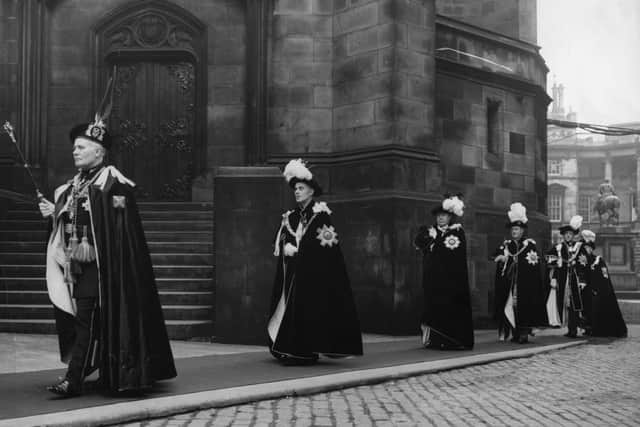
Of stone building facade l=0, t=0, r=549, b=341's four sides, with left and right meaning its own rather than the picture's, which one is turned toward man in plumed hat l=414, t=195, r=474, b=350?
front

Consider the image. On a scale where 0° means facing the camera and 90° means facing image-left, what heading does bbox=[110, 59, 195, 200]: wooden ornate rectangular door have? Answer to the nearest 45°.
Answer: approximately 0°

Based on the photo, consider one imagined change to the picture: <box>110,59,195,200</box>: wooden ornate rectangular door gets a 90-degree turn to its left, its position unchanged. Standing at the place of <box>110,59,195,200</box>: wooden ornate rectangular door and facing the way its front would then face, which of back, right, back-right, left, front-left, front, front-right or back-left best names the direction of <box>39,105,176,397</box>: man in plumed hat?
right

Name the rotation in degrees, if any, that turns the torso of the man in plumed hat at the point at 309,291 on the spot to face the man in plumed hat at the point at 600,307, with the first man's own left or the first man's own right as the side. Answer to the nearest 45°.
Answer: approximately 180°

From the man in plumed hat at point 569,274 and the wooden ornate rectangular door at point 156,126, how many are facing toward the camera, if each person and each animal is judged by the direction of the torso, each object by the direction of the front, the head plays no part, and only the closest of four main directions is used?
2

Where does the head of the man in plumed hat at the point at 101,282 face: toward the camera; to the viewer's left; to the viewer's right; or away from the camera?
to the viewer's left

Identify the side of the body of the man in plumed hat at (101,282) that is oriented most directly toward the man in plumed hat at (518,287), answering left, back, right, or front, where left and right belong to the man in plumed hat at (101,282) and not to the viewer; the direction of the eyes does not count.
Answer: back

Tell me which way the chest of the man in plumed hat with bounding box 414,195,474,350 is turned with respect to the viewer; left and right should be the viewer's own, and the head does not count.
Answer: facing the viewer and to the left of the viewer

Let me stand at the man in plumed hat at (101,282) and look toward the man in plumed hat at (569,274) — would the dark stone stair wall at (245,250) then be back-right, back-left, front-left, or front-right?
front-left

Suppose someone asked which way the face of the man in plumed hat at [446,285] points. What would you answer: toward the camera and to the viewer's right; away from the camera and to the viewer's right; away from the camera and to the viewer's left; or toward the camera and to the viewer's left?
toward the camera and to the viewer's left

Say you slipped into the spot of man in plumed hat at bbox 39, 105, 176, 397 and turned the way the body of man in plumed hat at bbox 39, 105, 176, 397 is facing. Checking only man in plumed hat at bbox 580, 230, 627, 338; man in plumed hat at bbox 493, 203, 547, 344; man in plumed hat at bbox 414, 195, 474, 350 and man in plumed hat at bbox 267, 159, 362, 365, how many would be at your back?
4

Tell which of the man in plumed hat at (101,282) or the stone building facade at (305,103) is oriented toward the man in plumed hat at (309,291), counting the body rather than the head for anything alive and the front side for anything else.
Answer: the stone building facade

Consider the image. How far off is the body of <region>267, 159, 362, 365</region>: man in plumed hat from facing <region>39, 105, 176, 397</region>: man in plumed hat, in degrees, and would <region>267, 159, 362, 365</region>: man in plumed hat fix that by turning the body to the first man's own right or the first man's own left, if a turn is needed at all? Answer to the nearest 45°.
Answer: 0° — they already face them

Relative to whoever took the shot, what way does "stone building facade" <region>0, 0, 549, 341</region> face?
facing the viewer

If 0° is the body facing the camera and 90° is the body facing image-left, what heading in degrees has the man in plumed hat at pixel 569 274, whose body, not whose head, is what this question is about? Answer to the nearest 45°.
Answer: approximately 0°
